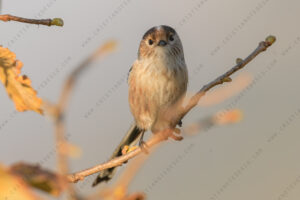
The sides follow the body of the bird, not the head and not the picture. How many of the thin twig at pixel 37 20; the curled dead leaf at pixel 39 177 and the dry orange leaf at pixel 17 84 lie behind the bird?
0

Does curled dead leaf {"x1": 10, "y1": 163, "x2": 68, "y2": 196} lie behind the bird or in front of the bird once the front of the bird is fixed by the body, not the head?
in front

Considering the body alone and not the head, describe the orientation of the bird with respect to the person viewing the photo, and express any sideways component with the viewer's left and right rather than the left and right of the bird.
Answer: facing the viewer

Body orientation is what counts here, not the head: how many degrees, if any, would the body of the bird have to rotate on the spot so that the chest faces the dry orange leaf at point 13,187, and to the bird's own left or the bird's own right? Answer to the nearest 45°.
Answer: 0° — it already faces it
